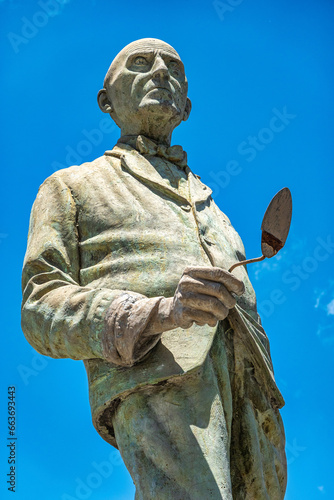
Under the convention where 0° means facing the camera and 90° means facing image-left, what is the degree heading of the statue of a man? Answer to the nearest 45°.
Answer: approximately 315°
